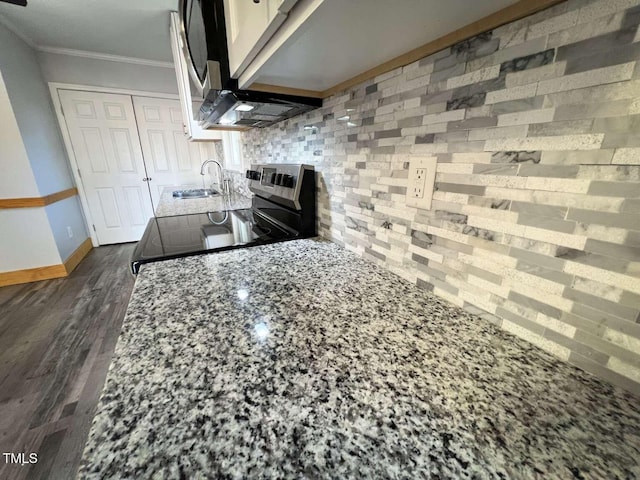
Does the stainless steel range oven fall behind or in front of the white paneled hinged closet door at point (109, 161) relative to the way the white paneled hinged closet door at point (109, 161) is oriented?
in front

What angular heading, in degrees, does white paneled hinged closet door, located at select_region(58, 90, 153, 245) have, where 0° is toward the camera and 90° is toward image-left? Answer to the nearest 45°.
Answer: approximately 0°
